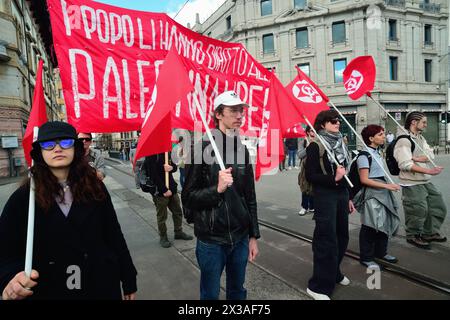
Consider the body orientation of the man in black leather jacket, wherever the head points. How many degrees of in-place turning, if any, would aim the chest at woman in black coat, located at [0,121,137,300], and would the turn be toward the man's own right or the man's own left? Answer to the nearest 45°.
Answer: approximately 90° to the man's own right

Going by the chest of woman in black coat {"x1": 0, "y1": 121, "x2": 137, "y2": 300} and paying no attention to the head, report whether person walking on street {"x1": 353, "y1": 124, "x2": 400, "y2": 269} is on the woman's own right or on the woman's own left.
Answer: on the woman's own left

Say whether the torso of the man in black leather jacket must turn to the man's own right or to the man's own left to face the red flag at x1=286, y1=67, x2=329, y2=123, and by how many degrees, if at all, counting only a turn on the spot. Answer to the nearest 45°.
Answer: approximately 90° to the man's own left

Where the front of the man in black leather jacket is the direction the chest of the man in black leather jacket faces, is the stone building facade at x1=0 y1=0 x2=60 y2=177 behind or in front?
behind

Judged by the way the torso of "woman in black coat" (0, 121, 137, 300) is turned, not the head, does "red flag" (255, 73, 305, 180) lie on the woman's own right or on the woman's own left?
on the woman's own left

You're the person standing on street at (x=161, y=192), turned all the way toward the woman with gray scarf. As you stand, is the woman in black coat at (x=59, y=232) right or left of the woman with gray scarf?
right

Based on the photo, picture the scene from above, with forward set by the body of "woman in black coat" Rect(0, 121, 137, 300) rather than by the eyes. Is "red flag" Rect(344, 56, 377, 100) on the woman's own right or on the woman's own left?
on the woman's own left
